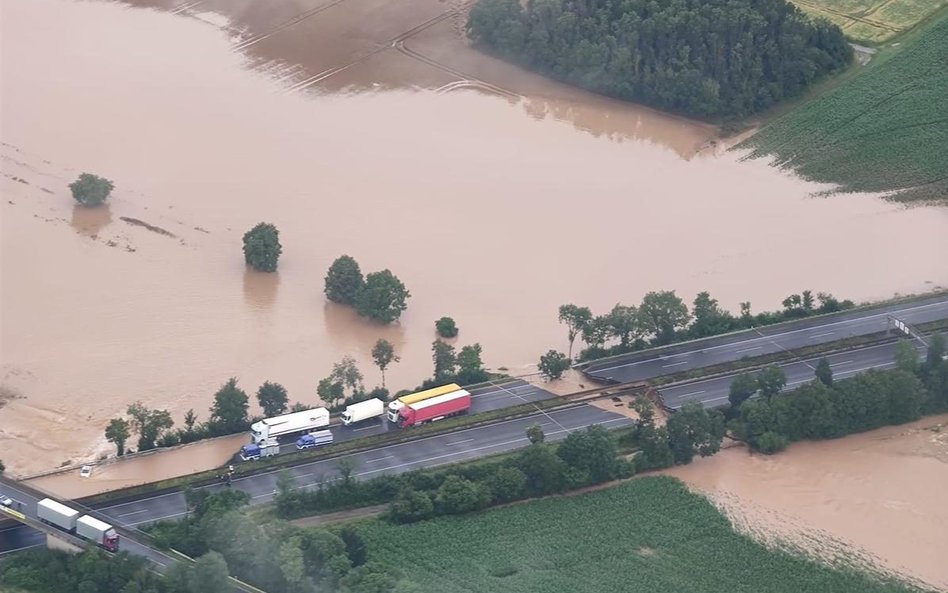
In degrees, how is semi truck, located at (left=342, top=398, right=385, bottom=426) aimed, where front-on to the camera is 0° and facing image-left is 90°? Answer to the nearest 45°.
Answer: approximately 45°

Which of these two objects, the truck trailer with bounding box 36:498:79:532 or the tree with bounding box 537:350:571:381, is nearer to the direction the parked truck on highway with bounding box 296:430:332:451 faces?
the truck trailer

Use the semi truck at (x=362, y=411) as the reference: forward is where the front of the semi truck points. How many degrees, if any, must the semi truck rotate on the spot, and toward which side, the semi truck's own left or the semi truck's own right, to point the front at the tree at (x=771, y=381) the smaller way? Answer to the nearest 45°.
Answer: approximately 135° to the semi truck's own left

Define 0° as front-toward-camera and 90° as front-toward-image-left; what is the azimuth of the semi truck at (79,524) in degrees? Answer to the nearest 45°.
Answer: approximately 315°

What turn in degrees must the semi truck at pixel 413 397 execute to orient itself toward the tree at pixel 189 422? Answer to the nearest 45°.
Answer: approximately 45° to its right

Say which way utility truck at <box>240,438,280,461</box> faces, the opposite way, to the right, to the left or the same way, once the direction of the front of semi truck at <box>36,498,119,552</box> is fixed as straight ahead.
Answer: to the right
